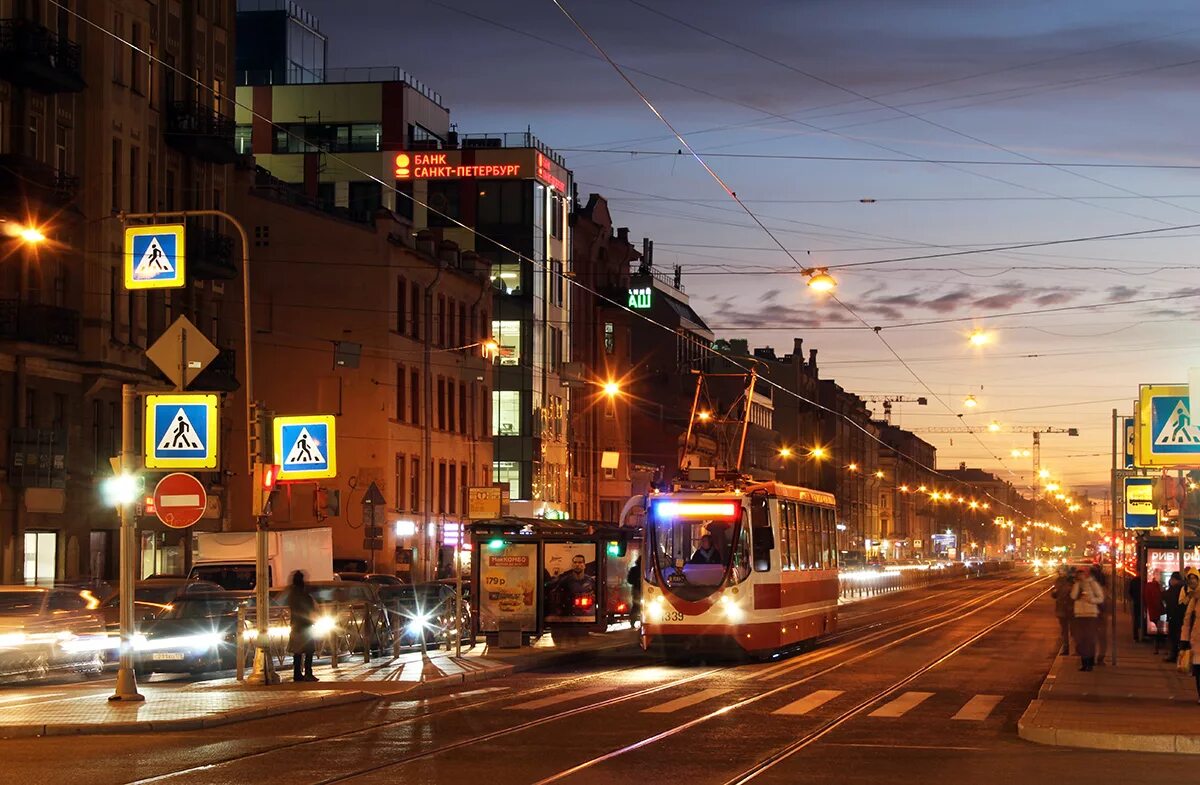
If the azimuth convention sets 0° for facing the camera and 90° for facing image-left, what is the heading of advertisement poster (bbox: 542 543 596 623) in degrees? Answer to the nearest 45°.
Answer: approximately 0°

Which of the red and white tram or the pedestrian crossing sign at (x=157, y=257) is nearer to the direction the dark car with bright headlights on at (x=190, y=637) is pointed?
the pedestrian crossing sign

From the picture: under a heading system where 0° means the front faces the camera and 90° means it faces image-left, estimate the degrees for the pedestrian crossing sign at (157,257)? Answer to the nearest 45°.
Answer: approximately 0°

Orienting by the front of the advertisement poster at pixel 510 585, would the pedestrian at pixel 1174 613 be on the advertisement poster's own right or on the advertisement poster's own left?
on the advertisement poster's own left

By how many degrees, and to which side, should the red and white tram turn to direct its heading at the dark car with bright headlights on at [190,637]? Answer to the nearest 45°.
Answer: approximately 45° to its right

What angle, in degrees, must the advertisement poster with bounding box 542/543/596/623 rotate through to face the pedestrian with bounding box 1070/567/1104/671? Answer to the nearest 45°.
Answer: approximately 45° to its left

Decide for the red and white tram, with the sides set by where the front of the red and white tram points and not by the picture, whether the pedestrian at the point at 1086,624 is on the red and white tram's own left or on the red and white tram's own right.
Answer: on the red and white tram's own left

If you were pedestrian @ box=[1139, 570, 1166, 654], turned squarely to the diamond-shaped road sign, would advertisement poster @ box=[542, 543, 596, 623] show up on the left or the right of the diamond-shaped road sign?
right

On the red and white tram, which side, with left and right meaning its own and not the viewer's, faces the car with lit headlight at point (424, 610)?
right

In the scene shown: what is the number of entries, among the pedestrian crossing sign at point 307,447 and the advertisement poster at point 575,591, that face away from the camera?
0
